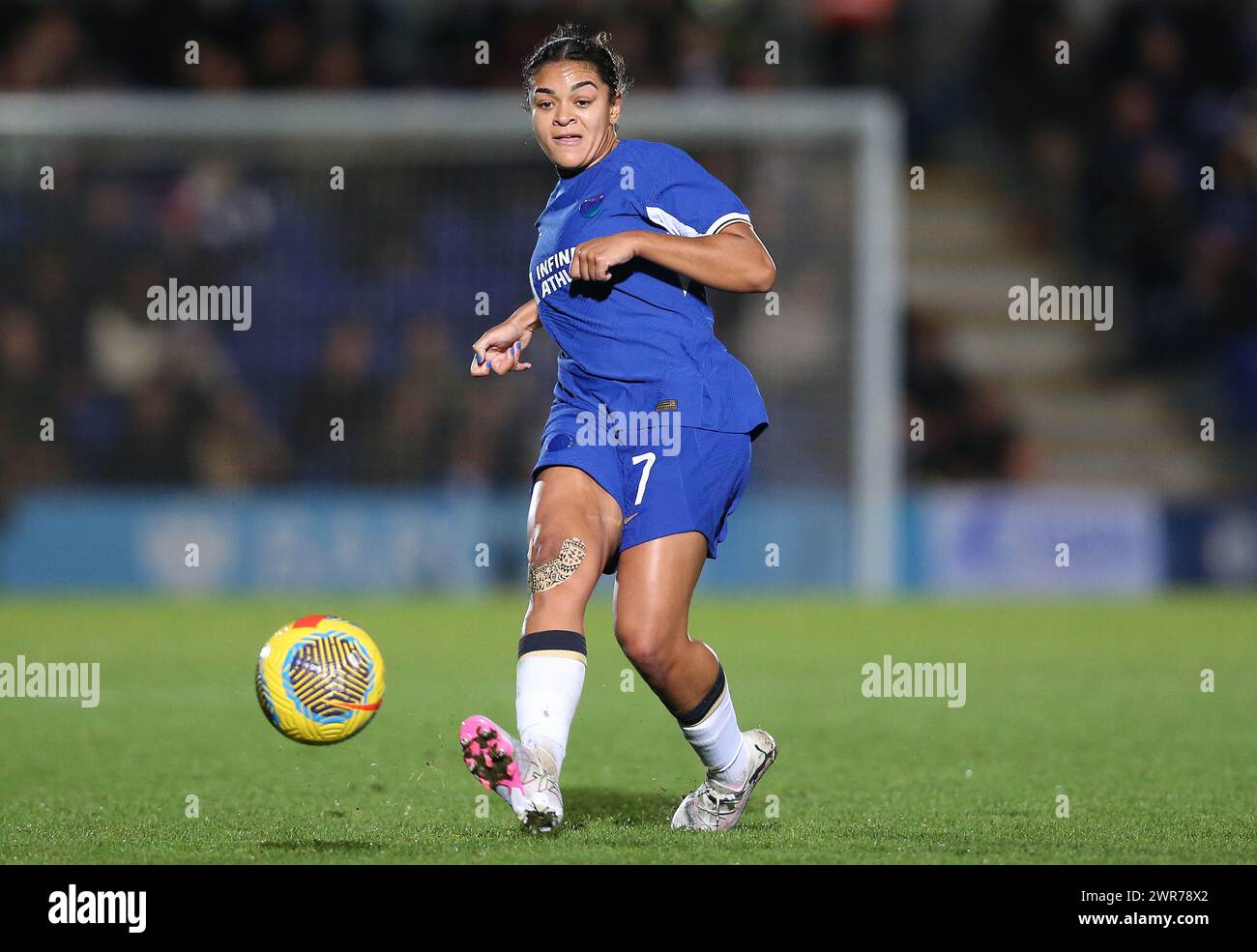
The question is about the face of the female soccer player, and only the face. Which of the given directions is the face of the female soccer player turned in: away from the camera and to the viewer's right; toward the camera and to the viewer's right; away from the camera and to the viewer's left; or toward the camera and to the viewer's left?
toward the camera and to the viewer's left

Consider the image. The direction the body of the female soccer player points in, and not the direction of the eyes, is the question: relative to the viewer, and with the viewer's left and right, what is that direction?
facing the viewer and to the left of the viewer

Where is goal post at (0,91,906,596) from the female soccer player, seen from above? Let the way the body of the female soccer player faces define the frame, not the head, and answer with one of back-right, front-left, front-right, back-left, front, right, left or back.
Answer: back-right

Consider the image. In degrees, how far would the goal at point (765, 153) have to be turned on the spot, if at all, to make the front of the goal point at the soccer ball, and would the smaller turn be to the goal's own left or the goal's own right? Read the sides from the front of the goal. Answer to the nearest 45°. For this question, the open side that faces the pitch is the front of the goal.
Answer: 0° — it already faces it

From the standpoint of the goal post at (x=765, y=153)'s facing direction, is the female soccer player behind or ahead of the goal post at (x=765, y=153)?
ahead

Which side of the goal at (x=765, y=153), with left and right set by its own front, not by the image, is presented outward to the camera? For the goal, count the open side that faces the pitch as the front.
front

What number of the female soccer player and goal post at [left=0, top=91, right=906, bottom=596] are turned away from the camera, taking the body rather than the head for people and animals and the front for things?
0

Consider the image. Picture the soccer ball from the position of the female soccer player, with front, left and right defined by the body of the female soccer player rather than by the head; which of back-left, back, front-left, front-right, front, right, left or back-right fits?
front-right
